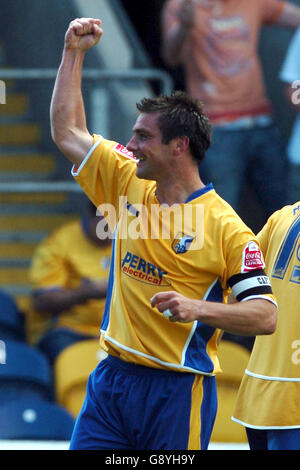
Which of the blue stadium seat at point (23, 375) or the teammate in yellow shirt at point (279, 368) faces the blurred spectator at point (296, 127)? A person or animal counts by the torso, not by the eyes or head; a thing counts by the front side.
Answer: the teammate in yellow shirt

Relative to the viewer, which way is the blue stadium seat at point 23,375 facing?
toward the camera

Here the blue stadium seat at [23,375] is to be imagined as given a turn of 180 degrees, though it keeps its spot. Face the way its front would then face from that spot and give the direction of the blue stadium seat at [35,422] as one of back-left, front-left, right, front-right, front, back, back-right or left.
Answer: back

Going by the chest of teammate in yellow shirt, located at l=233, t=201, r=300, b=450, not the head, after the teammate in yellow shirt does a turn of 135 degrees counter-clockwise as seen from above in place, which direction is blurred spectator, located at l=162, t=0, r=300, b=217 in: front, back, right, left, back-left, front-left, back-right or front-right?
back-right

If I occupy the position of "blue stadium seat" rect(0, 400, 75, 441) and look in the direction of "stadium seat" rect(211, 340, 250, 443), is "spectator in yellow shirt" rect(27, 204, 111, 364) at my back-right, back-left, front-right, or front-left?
front-left

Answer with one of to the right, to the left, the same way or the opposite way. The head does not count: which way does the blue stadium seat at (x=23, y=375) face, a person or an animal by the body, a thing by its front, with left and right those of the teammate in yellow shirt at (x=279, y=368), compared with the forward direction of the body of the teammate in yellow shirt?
the opposite way

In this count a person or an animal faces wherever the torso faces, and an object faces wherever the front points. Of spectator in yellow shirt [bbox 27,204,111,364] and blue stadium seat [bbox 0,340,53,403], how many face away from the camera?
0

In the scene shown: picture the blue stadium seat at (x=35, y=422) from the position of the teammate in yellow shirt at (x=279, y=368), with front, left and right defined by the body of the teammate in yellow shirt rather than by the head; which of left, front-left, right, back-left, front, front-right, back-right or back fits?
front-left

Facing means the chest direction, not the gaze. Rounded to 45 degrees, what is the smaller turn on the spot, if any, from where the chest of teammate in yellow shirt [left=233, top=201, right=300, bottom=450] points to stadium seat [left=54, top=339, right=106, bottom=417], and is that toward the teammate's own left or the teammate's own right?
approximately 45° to the teammate's own left

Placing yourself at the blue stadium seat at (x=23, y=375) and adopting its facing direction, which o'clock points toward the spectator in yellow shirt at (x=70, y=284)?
The spectator in yellow shirt is roughly at 7 o'clock from the blue stadium seat.

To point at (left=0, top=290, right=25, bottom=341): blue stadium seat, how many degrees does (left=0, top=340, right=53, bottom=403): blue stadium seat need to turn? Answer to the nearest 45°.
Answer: approximately 180°

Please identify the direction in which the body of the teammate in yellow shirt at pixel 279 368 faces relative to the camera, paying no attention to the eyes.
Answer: away from the camera

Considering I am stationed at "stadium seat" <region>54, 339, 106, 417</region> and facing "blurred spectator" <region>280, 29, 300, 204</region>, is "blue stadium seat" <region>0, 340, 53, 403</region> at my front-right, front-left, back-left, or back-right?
back-left

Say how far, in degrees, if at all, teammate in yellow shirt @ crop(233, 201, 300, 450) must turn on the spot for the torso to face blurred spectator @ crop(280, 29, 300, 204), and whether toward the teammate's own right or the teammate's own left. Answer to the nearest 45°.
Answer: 0° — they already face them

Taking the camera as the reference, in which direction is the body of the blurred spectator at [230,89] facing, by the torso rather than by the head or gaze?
toward the camera

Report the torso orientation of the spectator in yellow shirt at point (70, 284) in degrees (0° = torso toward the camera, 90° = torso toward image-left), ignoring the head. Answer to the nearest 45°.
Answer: approximately 315°

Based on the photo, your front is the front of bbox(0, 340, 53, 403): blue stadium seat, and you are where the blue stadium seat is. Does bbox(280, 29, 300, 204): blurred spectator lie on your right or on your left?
on your left

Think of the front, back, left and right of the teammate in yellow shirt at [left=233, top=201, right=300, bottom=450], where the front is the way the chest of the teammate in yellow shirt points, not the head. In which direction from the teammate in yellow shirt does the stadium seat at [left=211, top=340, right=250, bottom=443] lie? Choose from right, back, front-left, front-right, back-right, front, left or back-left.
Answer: front

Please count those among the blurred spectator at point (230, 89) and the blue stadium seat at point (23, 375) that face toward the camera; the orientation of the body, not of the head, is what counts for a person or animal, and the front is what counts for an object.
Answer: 2
